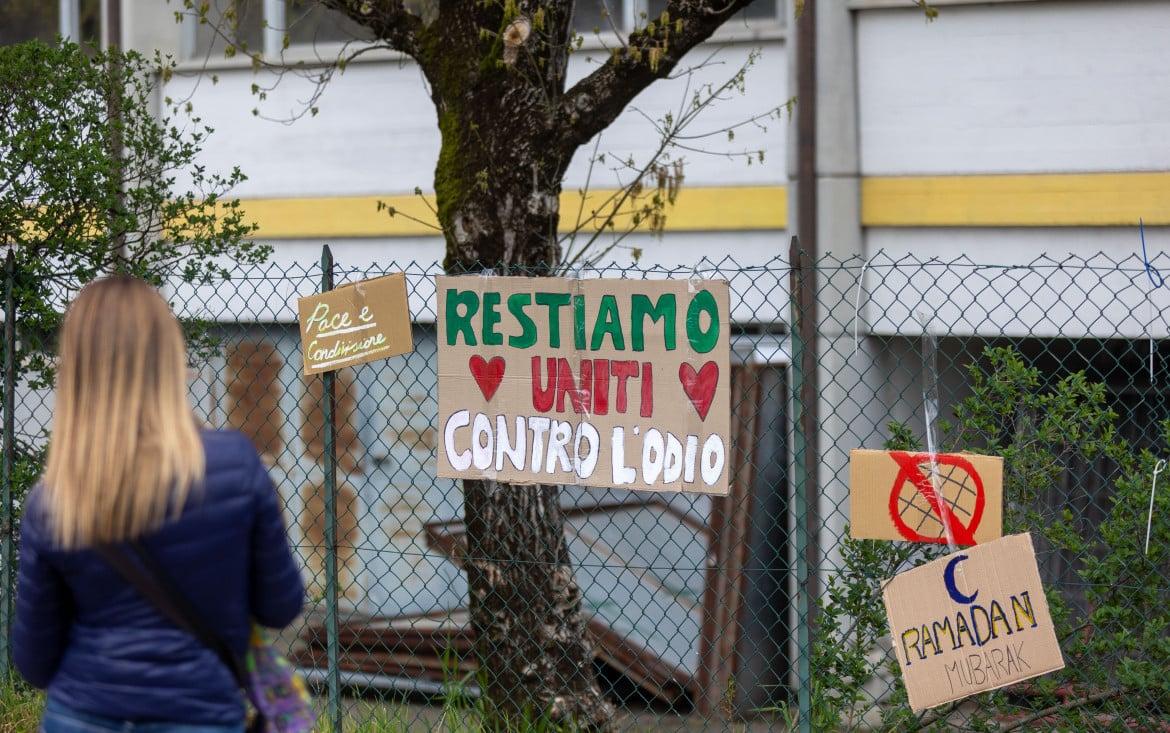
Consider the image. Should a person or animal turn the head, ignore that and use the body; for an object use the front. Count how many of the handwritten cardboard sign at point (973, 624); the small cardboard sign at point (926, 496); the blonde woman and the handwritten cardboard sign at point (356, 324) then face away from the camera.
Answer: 1

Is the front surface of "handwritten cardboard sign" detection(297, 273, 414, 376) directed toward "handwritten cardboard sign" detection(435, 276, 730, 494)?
no

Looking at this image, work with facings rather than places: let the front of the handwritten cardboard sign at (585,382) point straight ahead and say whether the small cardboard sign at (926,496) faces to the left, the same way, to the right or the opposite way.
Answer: the same way

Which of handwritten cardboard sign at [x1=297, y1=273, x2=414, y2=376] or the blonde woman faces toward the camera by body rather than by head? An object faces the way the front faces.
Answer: the handwritten cardboard sign

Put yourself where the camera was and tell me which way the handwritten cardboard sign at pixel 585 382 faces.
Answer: facing the viewer

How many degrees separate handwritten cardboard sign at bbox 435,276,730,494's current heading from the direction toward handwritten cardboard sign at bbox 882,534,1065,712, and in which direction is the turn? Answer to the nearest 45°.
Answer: approximately 90° to its left

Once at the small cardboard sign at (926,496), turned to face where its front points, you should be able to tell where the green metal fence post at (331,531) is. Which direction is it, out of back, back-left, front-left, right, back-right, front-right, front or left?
right

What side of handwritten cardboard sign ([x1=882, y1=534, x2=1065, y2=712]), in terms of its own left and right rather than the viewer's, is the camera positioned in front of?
front

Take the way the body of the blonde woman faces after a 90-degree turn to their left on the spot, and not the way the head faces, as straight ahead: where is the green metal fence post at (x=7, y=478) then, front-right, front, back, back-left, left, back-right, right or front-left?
right

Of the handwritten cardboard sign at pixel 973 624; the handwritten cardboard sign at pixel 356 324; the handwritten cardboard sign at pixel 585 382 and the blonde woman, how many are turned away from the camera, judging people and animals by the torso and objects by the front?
1

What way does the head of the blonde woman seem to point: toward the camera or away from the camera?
away from the camera

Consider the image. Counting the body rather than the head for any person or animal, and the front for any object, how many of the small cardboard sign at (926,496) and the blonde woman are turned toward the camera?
1

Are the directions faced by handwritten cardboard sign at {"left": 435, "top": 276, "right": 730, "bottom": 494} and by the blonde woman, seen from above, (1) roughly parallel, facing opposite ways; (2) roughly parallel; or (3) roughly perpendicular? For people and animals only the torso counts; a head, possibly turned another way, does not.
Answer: roughly parallel, facing opposite ways

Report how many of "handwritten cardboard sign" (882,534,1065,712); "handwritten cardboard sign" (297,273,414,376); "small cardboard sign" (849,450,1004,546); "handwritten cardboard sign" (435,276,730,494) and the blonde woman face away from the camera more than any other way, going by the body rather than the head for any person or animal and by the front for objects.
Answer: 1

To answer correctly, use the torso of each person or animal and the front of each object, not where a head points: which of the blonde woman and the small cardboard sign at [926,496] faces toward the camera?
the small cardboard sign

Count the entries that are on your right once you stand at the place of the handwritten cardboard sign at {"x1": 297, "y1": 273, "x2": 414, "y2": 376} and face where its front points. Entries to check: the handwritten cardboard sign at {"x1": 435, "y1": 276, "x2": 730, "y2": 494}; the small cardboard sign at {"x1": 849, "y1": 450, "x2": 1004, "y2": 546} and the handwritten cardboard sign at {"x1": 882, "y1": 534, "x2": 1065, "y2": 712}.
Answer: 0

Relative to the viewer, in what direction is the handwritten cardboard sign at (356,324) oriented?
toward the camera

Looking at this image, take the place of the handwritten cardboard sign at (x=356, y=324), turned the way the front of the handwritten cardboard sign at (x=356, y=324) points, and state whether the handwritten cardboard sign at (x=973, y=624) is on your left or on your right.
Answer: on your left

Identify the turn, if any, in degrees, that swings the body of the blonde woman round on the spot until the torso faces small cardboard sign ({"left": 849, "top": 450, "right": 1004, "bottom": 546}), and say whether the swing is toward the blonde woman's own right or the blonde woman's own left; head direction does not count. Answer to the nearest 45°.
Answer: approximately 90° to the blonde woman's own right

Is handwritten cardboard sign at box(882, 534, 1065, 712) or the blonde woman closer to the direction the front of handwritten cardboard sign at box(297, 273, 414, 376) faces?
the blonde woman

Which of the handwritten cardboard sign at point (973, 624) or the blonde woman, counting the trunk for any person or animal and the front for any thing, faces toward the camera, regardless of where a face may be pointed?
the handwritten cardboard sign

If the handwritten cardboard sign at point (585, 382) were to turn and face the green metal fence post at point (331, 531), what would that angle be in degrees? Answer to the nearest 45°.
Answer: approximately 90° to its right

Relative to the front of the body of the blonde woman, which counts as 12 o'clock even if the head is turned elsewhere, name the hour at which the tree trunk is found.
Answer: The tree trunk is roughly at 1 o'clock from the blonde woman.
